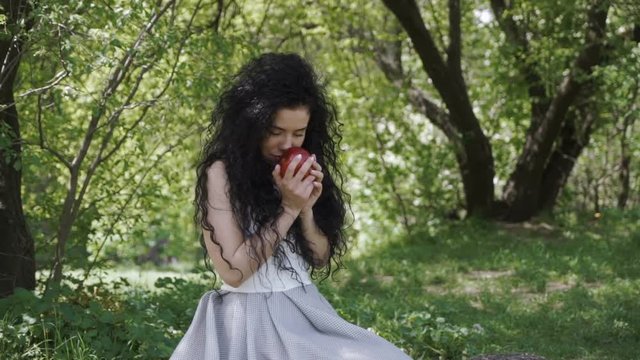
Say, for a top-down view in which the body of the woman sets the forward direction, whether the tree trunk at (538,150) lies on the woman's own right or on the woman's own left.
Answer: on the woman's own left

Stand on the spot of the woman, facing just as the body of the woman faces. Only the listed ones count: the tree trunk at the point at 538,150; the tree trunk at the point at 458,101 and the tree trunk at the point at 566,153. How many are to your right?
0

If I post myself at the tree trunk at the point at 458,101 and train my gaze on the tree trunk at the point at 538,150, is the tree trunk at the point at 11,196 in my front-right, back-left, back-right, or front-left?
back-right

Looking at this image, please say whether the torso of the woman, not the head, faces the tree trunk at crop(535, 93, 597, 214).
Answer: no

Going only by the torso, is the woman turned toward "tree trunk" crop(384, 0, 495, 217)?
no

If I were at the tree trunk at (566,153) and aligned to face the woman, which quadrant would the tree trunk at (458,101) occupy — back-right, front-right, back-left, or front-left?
front-right

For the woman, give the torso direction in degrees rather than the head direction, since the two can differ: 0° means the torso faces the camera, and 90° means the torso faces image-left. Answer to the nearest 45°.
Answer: approximately 315°
